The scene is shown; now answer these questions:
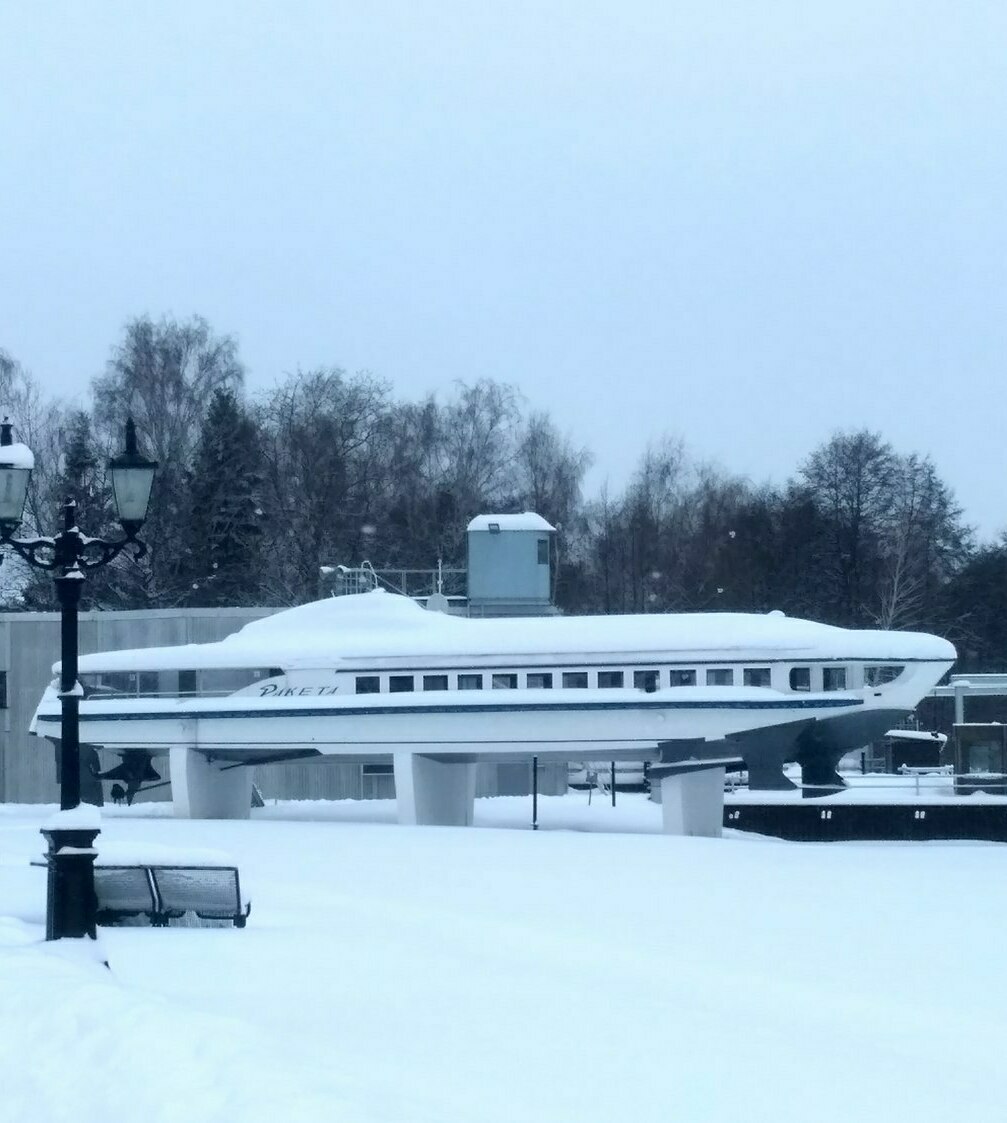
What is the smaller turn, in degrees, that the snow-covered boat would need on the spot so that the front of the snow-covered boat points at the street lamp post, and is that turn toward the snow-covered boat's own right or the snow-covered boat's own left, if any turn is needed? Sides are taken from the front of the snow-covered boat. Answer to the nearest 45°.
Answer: approximately 90° to the snow-covered boat's own right

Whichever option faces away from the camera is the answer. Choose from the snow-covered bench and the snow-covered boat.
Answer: the snow-covered bench

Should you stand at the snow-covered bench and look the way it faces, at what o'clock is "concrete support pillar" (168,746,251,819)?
The concrete support pillar is roughly at 12 o'clock from the snow-covered bench.

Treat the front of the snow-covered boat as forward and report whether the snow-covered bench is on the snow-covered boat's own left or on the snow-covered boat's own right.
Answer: on the snow-covered boat's own right

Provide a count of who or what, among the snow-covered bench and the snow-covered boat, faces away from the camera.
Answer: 1

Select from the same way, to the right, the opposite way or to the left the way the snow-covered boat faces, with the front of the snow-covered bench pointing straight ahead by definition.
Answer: to the right

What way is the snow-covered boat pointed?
to the viewer's right

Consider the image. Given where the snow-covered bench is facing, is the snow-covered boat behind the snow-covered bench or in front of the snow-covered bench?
in front

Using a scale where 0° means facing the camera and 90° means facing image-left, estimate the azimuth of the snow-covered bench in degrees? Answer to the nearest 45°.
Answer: approximately 180°

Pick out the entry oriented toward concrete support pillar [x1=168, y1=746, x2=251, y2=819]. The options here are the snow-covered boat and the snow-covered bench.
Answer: the snow-covered bench
